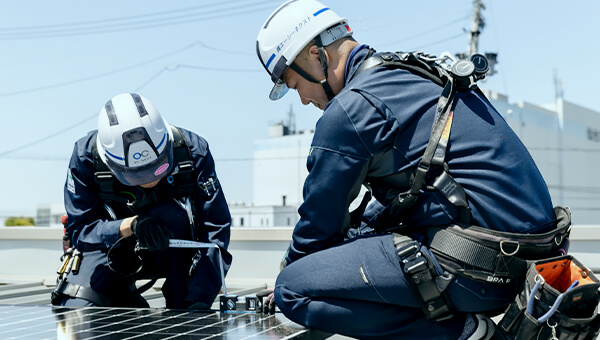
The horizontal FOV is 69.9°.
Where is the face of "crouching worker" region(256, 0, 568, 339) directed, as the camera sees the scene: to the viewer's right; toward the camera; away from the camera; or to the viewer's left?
to the viewer's left

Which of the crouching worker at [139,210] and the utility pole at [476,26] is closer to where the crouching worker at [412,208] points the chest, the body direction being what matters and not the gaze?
the crouching worker

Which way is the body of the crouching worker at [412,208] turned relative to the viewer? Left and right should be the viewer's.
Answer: facing to the left of the viewer

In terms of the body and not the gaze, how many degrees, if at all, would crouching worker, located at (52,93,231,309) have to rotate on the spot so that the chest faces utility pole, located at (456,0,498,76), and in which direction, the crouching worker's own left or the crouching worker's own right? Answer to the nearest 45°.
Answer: approximately 135° to the crouching worker's own left

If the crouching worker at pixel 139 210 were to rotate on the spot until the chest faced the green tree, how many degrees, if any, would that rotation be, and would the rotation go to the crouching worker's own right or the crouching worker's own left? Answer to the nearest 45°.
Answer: approximately 180°

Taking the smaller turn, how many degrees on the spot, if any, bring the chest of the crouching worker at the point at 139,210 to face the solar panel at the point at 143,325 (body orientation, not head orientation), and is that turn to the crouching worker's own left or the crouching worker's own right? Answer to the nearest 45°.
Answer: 0° — they already face it

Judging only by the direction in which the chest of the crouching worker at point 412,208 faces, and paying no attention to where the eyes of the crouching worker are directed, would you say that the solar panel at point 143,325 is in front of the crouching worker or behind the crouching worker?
in front

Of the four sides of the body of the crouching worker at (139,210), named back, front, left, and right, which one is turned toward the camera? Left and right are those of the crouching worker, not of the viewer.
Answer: front

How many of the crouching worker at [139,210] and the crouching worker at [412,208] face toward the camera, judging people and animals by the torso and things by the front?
1

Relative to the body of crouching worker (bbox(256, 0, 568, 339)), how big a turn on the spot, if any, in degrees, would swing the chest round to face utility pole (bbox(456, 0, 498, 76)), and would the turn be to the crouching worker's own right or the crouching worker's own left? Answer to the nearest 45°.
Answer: approximately 90° to the crouching worker's own right

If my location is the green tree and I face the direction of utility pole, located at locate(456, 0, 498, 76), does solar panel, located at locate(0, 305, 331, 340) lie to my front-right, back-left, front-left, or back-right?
front-right
